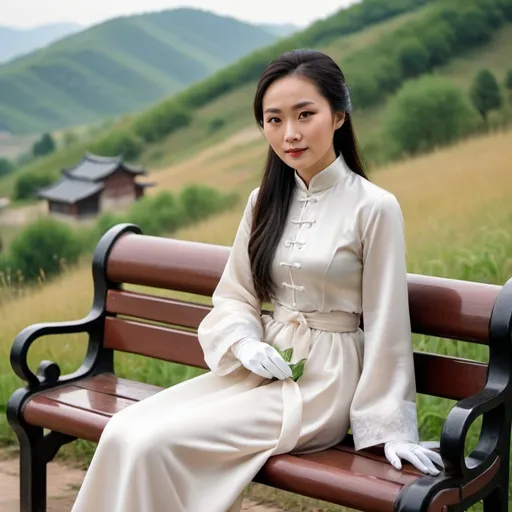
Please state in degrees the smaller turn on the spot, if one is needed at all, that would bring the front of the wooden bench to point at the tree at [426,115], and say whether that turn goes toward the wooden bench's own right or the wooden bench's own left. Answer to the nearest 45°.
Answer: approximately 135° to the wooden bench's own right

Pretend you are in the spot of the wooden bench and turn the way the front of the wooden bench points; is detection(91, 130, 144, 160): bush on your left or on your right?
on your right

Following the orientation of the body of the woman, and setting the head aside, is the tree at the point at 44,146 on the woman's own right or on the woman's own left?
on the woman's own right

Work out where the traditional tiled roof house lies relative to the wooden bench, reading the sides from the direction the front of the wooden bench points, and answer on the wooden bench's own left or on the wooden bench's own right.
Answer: on the wooden bench's own right

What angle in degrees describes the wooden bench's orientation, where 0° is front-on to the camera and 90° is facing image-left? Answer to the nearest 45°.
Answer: approximately 45°

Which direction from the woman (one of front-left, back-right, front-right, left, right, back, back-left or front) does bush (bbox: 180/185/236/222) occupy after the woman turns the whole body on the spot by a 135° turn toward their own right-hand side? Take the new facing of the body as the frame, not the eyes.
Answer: front

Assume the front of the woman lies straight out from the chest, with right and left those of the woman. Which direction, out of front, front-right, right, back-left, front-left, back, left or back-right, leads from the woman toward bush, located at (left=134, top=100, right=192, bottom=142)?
back-right
